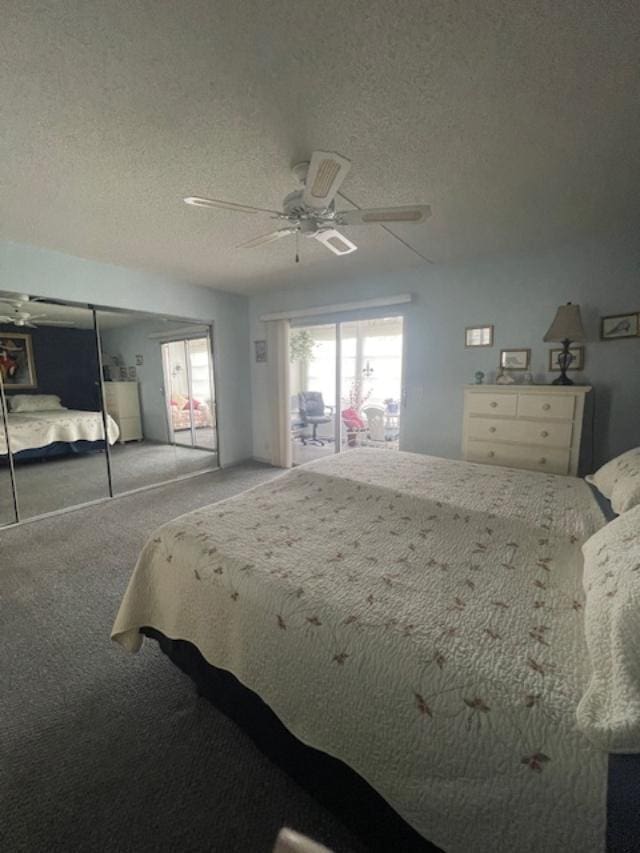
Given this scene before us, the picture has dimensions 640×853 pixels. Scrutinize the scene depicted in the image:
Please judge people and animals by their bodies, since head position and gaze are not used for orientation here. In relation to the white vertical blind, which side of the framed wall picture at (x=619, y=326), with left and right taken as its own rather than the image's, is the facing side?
right

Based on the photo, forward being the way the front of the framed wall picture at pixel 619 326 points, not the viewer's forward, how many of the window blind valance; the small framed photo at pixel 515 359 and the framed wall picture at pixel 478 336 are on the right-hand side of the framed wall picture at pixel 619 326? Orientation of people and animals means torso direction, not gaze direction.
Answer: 3

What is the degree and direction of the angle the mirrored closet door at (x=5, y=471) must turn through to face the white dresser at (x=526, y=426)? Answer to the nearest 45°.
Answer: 0° — it already faces it

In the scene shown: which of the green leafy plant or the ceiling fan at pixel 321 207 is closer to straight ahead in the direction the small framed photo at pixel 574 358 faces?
the ceiling fan

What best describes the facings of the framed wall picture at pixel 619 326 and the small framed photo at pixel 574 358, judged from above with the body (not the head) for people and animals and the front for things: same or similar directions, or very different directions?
same or similar directions

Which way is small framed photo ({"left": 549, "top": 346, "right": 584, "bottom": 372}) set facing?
toward the camera

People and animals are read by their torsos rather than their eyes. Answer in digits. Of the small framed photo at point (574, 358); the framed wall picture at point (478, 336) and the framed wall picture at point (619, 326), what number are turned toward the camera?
3

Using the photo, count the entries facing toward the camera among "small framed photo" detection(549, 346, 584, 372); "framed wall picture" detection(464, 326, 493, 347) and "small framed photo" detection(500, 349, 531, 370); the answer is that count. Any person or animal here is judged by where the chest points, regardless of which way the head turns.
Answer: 3

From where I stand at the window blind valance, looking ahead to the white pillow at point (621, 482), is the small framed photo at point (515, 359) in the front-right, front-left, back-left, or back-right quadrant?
front-left

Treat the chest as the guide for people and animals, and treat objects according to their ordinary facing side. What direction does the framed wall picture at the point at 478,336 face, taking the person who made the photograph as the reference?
facing the viewer

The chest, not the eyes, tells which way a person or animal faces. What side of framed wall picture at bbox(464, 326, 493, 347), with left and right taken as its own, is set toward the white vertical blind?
right

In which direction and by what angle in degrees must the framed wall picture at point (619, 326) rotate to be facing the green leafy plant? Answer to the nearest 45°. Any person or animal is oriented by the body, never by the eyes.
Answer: approximately 90° to its right

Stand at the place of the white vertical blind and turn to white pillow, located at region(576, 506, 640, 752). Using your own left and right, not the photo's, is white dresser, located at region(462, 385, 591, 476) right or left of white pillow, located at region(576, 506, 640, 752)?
left

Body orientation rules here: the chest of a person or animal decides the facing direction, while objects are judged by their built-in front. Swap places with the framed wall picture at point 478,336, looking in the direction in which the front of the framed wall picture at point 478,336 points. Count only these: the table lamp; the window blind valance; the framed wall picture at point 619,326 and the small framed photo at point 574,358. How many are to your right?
1

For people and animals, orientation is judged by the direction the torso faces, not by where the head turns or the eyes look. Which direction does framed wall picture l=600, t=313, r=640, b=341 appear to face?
toward the camera

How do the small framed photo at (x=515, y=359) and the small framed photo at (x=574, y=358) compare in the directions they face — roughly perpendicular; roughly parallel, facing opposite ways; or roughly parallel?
roughly parallel

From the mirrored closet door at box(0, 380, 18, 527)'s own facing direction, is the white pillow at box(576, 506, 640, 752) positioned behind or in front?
in front

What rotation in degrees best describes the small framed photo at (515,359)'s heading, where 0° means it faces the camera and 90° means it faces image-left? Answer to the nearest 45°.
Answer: approximately 0°
